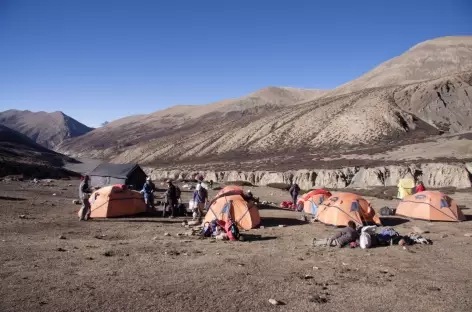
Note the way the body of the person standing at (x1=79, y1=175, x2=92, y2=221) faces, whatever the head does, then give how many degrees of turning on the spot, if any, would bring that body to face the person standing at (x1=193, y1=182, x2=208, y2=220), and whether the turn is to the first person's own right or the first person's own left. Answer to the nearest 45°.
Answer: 0° — they already face them

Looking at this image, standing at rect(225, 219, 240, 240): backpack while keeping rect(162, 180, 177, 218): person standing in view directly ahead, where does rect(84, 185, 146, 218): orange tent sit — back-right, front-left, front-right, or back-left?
front-left

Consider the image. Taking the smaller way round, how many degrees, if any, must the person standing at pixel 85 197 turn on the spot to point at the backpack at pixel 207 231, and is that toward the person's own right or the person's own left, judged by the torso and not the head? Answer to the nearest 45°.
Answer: approximately 45° to the person's own right

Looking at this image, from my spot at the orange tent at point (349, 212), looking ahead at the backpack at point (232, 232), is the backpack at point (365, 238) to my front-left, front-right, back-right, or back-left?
front-left

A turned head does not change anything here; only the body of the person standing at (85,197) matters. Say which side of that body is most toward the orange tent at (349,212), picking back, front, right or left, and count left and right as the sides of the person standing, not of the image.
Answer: front

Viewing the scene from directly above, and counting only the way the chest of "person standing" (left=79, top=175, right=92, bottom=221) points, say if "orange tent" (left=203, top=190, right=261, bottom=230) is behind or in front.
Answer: in front

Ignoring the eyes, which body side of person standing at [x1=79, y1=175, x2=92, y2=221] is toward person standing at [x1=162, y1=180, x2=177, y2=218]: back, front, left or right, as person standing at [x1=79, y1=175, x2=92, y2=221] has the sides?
front

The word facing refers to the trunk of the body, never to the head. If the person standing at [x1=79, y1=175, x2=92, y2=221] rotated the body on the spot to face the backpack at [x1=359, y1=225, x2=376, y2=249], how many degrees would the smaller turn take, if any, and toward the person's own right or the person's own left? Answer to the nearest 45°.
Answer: approximately 45° to the person's own right

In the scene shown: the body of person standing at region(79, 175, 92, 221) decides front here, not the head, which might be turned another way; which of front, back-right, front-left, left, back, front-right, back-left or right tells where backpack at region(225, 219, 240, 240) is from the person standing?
front-right

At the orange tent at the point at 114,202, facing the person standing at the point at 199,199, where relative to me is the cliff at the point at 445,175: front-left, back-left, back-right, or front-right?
front-left

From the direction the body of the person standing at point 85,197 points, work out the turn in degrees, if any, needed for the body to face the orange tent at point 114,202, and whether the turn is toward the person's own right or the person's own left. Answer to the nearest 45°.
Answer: approximately 45° to the person's own left

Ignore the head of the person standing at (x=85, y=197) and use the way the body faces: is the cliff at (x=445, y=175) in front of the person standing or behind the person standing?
in front

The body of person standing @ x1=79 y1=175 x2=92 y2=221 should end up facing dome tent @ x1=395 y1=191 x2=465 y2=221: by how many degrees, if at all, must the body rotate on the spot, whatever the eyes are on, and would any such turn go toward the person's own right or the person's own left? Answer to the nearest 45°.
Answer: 0° — they already face it

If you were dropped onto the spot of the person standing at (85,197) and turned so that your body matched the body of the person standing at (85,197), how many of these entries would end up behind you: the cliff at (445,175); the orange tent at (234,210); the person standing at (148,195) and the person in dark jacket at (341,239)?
0

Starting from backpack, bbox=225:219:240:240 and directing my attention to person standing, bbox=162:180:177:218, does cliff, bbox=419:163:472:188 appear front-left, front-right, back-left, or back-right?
front-right

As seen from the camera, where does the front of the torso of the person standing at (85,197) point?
to the viewer's right
